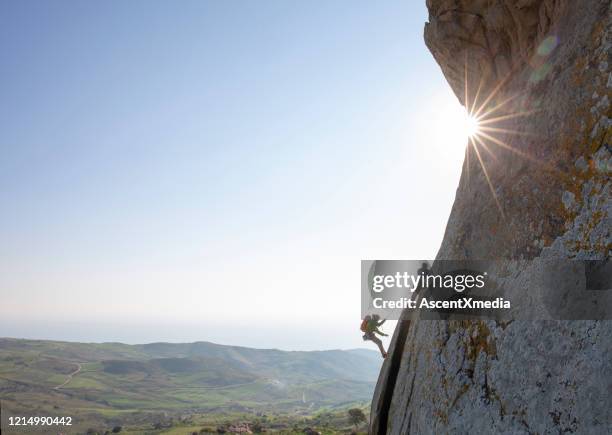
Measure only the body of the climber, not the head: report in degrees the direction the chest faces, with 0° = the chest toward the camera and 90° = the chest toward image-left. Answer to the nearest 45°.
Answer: approximately 270°
